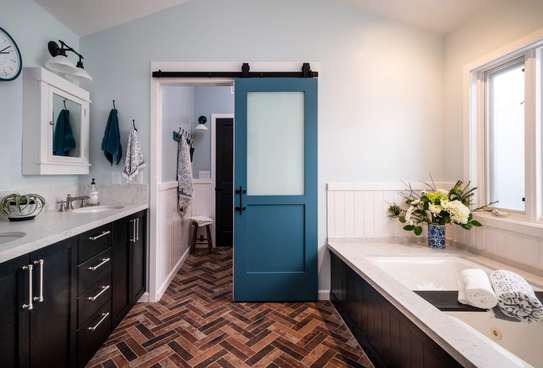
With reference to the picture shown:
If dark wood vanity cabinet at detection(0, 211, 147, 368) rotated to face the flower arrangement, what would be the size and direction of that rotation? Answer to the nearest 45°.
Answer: approximately 45° to its left

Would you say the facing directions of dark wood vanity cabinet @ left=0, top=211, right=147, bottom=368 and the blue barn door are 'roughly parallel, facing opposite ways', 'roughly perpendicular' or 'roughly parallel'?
roughly perpendicular

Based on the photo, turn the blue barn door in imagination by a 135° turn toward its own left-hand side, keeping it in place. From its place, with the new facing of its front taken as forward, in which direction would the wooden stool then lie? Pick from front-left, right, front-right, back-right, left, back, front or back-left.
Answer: left

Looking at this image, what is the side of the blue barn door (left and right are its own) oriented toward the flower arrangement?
left

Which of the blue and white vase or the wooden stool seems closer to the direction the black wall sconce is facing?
the blue and white vase

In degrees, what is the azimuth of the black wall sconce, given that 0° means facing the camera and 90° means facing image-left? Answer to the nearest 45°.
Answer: approximately 315°

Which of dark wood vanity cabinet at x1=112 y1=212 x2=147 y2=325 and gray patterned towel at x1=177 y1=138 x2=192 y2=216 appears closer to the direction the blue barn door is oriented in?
the dark wood vanity cabinet

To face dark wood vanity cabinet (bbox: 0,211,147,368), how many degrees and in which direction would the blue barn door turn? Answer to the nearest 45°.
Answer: approximately 45° to its right

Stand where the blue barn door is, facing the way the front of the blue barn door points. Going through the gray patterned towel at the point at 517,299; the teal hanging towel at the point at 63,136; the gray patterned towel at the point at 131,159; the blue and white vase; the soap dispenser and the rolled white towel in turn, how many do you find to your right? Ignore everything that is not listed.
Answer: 3

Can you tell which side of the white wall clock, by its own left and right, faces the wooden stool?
left

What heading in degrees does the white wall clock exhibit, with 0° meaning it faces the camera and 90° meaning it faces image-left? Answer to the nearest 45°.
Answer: approximately 315°

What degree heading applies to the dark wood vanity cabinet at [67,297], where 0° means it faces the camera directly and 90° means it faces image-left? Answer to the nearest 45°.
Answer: approximately 315°

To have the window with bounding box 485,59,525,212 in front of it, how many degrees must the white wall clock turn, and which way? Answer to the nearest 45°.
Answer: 0° — it already faces it
